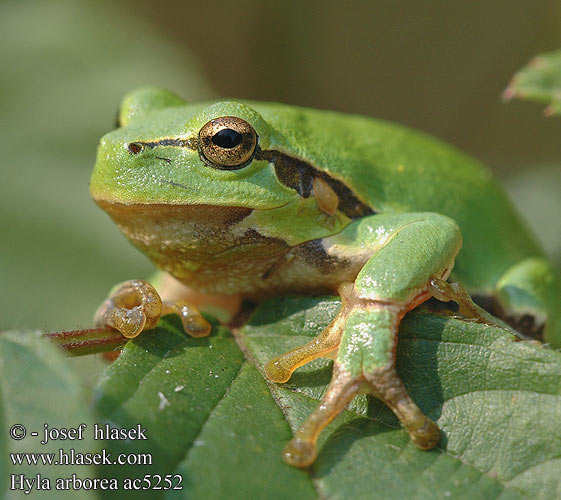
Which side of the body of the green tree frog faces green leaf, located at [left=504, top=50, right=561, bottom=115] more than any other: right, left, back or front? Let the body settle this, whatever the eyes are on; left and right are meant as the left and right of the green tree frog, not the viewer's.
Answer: back
